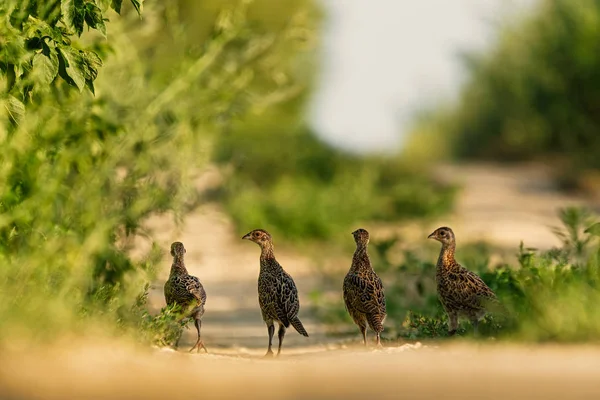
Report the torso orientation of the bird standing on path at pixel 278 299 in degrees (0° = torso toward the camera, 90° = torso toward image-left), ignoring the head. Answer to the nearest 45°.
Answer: approximately 135°

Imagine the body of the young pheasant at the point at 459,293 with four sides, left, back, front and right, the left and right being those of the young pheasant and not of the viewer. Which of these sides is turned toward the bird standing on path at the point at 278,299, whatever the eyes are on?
front

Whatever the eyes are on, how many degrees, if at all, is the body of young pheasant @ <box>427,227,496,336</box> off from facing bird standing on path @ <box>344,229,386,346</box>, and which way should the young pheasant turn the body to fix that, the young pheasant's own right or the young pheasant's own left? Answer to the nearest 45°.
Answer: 0° — it already faces it

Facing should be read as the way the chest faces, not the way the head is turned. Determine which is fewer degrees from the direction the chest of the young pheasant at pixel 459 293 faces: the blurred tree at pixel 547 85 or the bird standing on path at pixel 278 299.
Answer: the bird standing on path

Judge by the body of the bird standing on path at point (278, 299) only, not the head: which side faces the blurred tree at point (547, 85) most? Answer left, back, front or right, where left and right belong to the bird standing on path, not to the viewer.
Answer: right

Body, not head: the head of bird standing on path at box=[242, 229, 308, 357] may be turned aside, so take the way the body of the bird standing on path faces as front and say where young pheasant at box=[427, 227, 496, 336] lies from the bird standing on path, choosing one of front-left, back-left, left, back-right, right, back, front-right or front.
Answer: back-right

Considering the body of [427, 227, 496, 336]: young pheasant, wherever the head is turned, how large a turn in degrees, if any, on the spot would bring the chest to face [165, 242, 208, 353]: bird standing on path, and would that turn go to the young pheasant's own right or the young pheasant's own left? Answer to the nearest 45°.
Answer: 0° — it already faces it

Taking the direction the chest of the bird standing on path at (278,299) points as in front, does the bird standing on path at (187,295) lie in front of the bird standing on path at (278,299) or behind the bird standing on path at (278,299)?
in front

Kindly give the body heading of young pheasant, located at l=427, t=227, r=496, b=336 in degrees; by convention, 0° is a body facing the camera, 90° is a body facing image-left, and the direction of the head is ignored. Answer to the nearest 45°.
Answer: approximately 90°

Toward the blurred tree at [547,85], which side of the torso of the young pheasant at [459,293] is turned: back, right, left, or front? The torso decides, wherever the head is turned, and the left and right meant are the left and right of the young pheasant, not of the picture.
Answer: right

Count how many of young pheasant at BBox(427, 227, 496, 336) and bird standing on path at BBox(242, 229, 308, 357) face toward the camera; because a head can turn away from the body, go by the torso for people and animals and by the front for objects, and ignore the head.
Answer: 0

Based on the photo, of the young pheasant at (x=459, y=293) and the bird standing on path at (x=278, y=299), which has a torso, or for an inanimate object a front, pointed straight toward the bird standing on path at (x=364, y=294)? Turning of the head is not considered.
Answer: the young pheasant
